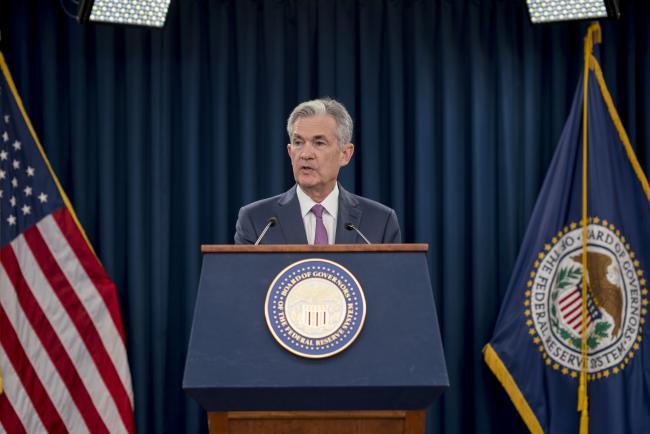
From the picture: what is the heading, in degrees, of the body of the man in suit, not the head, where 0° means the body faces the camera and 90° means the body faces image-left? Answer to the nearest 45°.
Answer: approximately 0°

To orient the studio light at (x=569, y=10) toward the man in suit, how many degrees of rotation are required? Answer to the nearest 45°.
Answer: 0° — it already faces them

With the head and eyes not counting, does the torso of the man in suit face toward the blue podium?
yes

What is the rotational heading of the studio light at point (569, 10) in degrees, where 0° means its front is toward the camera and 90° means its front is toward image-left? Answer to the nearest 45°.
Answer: approximately 45°

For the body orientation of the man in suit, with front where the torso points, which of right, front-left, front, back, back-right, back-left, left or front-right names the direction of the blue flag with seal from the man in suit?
back-left

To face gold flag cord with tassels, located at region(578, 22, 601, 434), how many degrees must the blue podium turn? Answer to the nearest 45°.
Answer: approximately 135° to its left

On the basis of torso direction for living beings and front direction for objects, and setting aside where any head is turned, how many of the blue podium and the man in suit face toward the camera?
2
